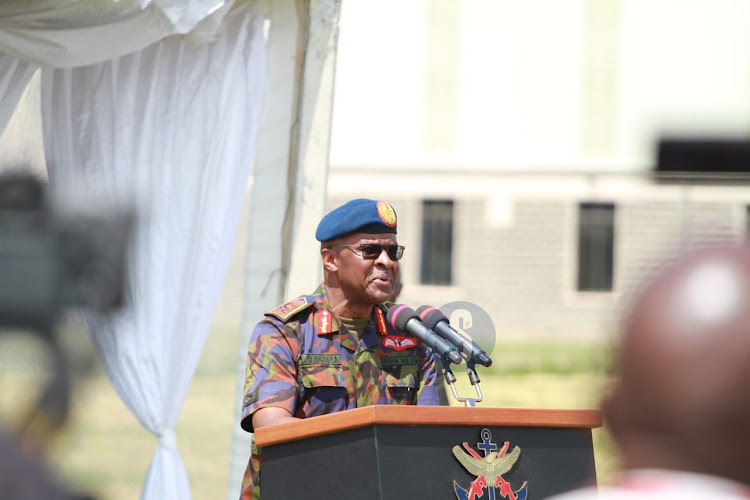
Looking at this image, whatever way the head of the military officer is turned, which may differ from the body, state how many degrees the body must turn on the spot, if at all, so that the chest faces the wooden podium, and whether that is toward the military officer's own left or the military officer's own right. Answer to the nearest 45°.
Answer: approximately 45° to the military officer's own right

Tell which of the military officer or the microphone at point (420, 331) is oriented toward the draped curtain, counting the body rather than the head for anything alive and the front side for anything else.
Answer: the microphone

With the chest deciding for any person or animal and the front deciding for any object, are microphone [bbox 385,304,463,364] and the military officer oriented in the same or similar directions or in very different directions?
very different directions

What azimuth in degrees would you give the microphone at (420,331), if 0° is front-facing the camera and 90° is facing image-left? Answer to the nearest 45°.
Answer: approximately 135°
